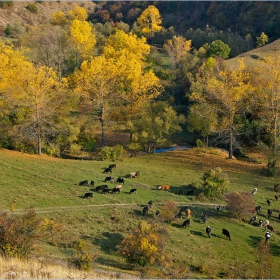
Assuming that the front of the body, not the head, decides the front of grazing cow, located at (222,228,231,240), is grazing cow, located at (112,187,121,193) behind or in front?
behind

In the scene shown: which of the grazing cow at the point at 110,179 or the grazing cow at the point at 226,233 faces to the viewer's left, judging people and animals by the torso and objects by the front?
the grazing cow at the point at 110,179

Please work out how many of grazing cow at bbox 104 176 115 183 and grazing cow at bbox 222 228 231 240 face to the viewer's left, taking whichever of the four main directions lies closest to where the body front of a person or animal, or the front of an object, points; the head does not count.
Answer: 1

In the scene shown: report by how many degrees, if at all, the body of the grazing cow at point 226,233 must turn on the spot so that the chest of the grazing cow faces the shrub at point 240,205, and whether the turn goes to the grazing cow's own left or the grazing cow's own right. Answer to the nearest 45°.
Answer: approximately 135° to the grazing cow's own left

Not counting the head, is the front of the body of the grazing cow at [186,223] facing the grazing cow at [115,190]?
no

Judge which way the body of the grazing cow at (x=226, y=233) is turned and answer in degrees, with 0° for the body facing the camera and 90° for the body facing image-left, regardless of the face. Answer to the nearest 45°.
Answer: approximately 315°

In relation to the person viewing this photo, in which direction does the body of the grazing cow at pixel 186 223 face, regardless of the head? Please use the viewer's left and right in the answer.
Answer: facing the viewer and to the left of the viewer

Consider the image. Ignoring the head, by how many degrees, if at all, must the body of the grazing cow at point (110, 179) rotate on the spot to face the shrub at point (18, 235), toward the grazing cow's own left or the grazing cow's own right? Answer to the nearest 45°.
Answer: approximately 90° to the grazing cow's own left

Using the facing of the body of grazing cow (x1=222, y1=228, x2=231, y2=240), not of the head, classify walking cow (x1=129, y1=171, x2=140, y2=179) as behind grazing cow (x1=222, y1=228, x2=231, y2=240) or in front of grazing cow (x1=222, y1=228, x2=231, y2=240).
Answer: behind

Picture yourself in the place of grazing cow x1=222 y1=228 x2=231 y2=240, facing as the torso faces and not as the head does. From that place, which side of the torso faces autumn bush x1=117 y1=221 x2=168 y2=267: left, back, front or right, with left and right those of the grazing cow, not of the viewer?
right

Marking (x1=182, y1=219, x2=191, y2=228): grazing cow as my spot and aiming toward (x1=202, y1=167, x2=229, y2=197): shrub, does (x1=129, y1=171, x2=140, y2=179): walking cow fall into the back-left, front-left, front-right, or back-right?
front-left

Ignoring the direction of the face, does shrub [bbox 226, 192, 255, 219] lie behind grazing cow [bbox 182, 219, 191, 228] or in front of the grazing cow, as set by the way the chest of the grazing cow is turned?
behind

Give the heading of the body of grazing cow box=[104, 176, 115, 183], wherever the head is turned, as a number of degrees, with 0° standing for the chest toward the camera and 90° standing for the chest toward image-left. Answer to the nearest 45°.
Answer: approximately 90°

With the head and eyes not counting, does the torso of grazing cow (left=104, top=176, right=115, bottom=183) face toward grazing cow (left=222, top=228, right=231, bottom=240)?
no

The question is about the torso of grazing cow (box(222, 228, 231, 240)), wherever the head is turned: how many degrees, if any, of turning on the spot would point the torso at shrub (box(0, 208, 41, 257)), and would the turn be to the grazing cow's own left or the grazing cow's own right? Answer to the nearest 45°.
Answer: approximately 90° to the grazing cow's own right

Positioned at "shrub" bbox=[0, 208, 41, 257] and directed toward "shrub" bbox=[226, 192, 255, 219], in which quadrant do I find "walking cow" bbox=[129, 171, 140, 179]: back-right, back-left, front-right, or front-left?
front-left
